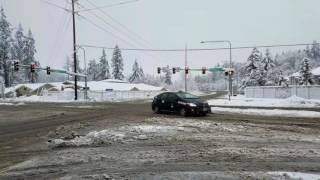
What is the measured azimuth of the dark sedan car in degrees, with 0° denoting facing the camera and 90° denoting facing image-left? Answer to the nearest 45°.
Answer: approximately 315°
